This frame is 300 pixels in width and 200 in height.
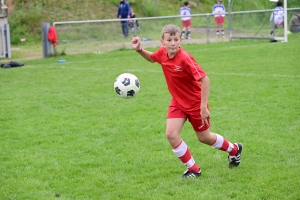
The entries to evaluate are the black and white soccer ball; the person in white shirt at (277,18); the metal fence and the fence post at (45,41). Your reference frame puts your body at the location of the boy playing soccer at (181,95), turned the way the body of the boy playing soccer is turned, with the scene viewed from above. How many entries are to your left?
0

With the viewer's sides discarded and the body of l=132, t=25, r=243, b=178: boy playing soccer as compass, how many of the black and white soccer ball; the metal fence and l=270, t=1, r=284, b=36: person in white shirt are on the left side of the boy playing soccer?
0

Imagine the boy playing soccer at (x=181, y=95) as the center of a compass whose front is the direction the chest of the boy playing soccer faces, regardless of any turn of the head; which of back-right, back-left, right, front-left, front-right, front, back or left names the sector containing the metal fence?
back-right

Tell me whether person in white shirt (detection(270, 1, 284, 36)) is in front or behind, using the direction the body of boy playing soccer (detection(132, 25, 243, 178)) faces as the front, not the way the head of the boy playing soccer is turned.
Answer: behind

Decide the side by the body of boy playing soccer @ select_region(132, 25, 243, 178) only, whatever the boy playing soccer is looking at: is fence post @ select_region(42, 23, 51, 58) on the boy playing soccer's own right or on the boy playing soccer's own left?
on the boy playing soccer's own right

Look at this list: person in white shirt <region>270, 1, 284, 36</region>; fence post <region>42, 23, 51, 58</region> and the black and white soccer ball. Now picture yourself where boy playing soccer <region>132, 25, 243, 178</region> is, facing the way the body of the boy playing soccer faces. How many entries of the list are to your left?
0

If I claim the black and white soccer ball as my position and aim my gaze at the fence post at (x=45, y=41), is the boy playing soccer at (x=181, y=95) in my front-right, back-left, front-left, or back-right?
back-right

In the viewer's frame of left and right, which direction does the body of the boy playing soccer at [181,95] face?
facing the viewer and to the left of the viewer
